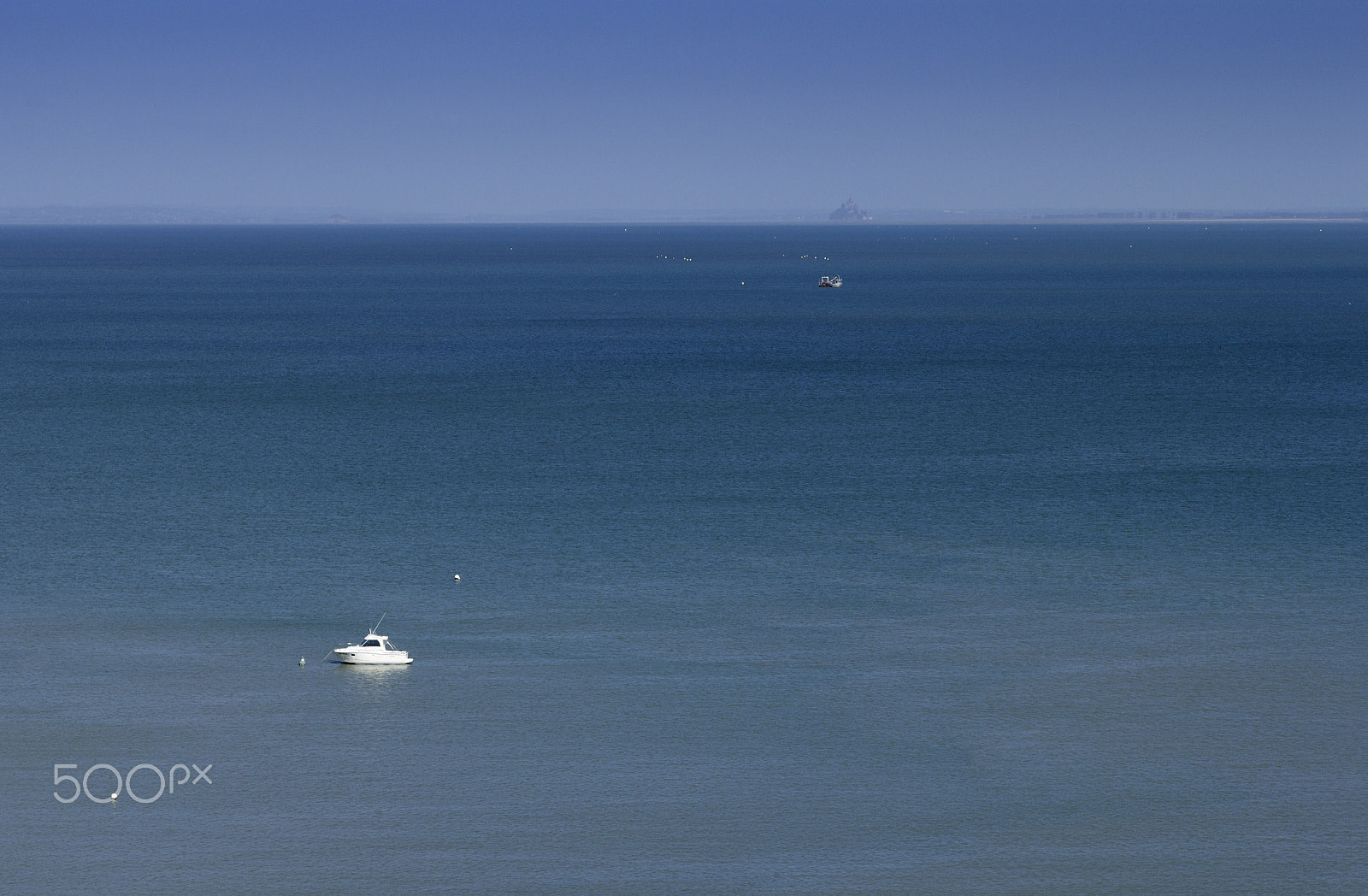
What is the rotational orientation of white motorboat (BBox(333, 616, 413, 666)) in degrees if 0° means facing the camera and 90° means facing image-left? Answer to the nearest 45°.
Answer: approximately 90°
